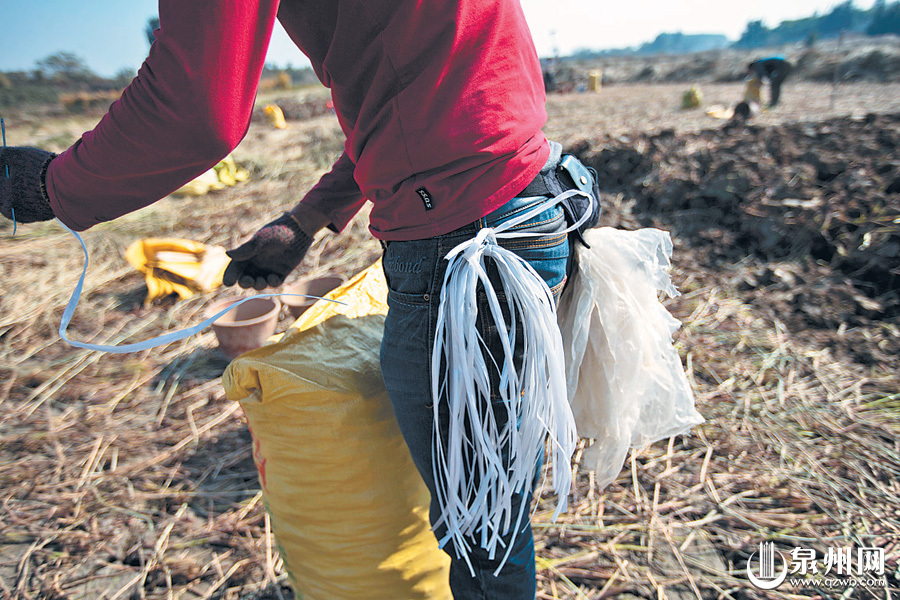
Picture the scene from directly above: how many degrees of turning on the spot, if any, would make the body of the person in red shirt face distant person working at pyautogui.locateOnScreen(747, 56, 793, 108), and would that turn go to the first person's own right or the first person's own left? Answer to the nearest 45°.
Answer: approximately 135° to the first person's own right

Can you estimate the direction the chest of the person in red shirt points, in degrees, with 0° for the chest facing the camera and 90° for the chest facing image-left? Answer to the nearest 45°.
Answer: approximately 90°

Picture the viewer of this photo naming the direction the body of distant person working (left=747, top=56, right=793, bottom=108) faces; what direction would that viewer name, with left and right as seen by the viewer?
facing to the left of the viewer

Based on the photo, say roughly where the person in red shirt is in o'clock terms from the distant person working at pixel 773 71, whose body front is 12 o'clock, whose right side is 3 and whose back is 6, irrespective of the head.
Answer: The person in red shirt is roughly at 9 o'clock from the distant person working.

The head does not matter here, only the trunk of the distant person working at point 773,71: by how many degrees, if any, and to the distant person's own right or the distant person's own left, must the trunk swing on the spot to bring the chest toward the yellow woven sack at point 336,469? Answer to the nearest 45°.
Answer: approximately 90° to the distant person's own left
